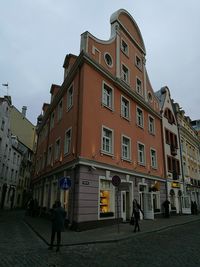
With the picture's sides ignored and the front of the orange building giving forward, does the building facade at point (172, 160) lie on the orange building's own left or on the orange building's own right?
on the orange building's own left

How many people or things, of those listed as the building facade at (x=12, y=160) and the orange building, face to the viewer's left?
0

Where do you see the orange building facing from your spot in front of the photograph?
facing the viewer and to the right of the viewer

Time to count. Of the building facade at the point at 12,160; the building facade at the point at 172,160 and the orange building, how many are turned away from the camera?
0

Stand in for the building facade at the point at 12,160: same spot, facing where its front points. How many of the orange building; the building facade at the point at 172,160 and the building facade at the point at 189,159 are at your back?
0

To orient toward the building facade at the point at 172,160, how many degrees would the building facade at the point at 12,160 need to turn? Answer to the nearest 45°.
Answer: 0° — it already faces it

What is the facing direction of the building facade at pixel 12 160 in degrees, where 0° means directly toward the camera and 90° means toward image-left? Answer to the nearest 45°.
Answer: approximately 315°

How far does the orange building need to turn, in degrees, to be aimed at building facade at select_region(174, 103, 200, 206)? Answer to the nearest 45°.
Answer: approximately 90° to its left
